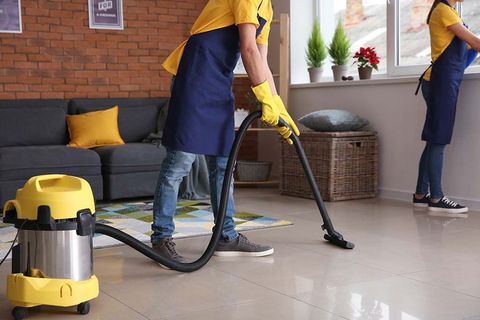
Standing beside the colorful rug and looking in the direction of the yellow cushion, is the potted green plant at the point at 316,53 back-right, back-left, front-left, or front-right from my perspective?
front-right

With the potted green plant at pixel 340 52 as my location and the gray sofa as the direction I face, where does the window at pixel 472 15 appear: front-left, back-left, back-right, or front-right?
back-left

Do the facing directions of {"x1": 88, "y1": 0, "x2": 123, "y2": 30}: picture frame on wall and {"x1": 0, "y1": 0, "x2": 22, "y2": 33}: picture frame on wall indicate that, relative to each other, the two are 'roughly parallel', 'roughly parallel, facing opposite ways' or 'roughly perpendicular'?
roughly parallel

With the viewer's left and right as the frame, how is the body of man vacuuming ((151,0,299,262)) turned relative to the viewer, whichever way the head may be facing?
facing to the right of the viewer

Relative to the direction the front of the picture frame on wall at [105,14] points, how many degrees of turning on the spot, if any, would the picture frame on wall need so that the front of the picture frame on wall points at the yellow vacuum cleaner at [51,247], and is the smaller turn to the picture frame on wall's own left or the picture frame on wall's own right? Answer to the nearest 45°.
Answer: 0° — it already faces it

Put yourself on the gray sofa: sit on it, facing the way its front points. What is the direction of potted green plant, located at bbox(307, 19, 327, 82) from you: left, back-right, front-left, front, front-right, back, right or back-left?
left

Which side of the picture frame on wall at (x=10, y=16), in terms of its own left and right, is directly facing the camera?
front

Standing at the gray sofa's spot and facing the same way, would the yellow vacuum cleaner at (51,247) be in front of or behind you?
in front

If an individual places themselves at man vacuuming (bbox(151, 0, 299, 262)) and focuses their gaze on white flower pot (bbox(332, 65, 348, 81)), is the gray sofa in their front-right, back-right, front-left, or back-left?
front-left

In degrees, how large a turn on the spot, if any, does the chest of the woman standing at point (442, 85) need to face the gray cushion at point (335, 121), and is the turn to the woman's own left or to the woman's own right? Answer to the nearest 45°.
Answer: approximately 135° to the woman's own left

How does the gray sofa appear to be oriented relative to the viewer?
toward the camera

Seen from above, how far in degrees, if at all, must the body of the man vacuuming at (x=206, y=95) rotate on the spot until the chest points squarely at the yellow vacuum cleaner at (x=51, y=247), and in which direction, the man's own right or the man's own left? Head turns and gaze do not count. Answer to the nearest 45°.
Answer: approximately 135° to the man's own right
